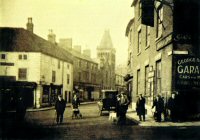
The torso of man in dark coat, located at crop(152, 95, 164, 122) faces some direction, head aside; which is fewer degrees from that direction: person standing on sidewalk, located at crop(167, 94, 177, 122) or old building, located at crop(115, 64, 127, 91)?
the person standing on sidewalk

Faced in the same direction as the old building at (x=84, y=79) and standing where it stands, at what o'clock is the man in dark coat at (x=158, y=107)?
The man in dark coat is roughly at 1 o'clock from the old building.

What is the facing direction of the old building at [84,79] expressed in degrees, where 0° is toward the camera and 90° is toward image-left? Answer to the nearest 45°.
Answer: approximately 315°

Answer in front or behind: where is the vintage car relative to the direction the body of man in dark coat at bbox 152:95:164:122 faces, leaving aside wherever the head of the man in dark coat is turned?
behind

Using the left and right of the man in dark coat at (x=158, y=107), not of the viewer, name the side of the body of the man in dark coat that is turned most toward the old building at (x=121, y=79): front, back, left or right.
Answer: back

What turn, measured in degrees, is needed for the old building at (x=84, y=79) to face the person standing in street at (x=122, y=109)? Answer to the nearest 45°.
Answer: approximately 45° to its right

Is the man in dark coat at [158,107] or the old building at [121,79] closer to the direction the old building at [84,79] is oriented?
the man in dark coat
